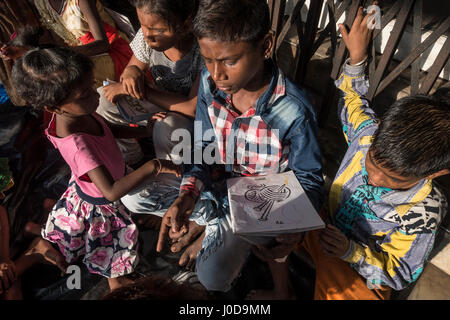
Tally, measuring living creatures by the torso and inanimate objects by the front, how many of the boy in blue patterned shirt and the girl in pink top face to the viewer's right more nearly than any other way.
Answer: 1

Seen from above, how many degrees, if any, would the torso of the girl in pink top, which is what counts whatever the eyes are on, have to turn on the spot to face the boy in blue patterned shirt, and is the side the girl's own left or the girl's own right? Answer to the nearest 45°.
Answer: approximately 45° to the girl's own right

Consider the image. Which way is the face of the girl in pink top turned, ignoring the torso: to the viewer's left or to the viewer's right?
to the viewer's right

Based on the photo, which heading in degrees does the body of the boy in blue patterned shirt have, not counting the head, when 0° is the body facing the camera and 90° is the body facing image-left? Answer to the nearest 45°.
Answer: approximately 45°

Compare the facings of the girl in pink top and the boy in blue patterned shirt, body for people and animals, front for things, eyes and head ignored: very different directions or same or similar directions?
very different directions

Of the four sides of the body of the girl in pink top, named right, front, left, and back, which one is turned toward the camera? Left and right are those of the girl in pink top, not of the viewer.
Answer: right
